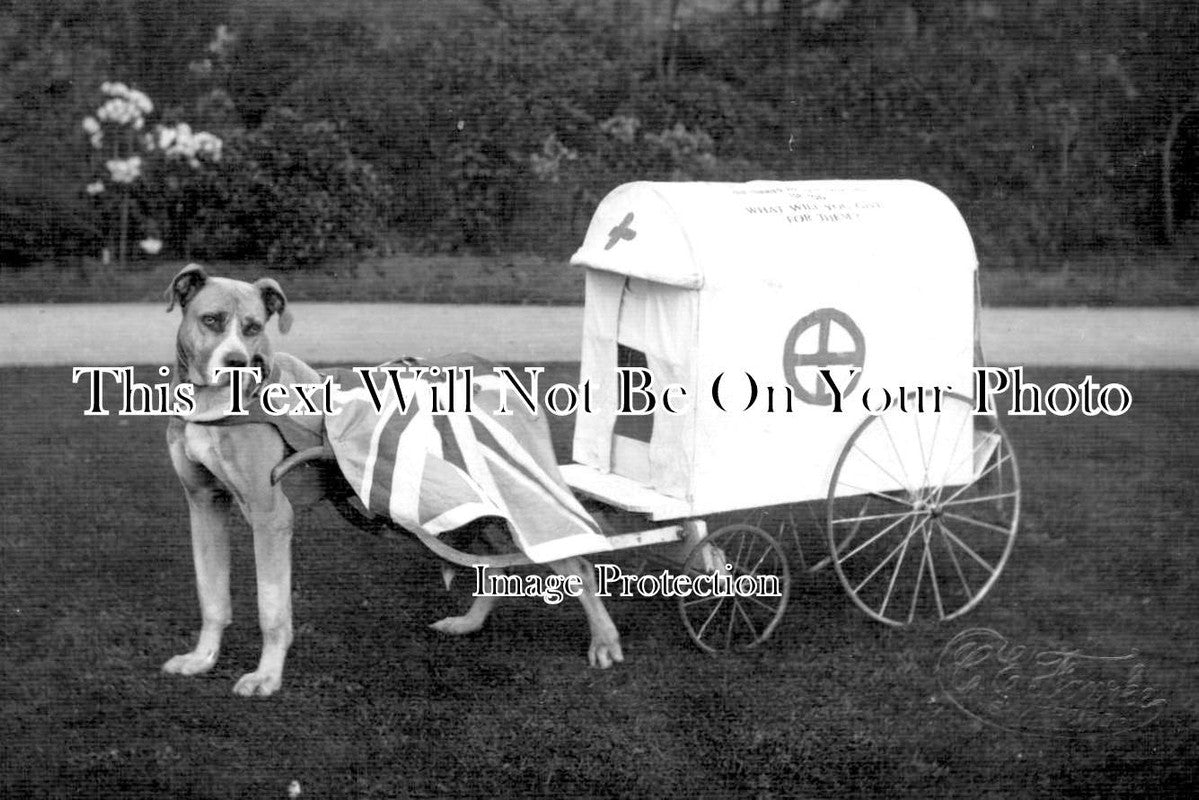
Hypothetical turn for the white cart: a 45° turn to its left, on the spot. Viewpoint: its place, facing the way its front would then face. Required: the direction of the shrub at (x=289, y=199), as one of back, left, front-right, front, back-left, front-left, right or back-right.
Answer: back-right

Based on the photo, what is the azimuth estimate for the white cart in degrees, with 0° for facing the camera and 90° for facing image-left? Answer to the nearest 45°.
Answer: approximately 45°

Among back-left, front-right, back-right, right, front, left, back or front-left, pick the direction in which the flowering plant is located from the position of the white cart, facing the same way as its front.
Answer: right
